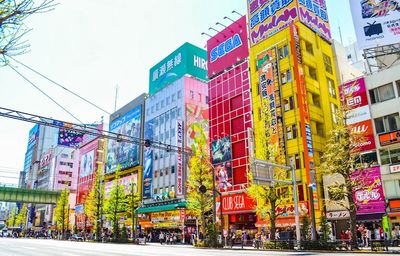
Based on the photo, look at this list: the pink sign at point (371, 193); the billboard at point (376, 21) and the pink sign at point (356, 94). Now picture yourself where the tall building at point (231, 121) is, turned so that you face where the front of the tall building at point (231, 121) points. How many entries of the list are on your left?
3

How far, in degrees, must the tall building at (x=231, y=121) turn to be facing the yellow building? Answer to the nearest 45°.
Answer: approximately 90° to its left

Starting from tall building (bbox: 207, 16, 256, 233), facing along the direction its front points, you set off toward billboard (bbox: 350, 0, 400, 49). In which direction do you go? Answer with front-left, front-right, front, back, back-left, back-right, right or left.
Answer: left

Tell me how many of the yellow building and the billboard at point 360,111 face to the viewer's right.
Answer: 0

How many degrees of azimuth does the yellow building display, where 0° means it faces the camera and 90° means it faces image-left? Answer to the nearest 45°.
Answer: approximately 45°

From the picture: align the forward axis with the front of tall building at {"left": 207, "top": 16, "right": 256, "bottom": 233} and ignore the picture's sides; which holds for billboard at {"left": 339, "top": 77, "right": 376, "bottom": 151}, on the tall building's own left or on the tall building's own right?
on the tall building's own left

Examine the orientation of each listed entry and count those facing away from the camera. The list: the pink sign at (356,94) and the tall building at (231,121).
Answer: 0

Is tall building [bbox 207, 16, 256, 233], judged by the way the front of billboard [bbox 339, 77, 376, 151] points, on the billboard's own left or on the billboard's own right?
on the billboard's own right

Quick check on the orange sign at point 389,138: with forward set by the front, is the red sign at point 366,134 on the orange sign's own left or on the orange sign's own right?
on the orange sign's own right

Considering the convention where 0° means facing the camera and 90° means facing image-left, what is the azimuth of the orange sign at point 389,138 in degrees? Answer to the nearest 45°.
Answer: approximately 45°

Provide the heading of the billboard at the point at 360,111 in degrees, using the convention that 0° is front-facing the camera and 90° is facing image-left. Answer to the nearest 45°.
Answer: approximately 45°

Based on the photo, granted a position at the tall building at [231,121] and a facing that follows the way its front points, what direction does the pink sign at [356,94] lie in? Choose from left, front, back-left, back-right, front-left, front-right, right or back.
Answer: left
